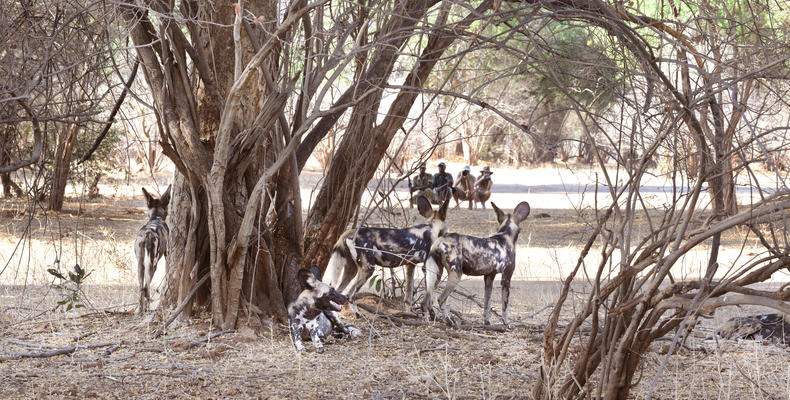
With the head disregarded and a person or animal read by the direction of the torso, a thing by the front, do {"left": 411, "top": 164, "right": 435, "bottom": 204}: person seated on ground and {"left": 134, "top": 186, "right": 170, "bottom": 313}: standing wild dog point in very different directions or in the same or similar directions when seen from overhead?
very different directions

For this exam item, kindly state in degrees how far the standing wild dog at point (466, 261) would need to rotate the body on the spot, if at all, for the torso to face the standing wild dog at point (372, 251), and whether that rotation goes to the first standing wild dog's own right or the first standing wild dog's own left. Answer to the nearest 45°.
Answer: approximately 180°

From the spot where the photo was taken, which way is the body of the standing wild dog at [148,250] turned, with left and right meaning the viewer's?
facing away from the viewer

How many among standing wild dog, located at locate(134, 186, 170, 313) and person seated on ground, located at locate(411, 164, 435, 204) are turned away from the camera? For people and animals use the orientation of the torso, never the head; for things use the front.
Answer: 1

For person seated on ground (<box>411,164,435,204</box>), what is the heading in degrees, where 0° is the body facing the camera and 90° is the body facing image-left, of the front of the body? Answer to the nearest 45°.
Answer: approximately 0°

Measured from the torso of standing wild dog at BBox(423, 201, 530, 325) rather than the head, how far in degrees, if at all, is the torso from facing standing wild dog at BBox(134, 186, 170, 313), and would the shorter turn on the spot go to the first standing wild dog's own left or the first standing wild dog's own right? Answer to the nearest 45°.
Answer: approximately 180°

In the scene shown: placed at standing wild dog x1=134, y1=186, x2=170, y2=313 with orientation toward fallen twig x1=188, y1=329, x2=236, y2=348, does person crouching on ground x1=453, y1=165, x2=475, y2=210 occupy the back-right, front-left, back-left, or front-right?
back-left

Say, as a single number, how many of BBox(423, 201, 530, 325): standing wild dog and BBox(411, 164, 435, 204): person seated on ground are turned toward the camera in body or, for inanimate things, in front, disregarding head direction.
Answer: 1

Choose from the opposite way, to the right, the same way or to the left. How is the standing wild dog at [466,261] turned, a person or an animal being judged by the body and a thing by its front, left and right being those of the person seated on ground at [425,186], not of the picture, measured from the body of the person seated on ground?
to the left

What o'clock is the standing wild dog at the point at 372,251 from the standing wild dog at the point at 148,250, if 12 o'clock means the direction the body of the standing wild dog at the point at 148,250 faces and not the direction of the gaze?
the standing wild dog at the point at 372,251 is roughly at 4 o'clock from the standing wild dog at the point at 148,250.

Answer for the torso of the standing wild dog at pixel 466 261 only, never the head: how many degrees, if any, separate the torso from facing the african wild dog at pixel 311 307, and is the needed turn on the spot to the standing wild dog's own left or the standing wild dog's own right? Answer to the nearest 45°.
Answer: approximately 135° to the standing wild dog's own right

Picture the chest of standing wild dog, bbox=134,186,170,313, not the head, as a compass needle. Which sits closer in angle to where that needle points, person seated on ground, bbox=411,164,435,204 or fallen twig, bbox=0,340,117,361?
the person seated on ground

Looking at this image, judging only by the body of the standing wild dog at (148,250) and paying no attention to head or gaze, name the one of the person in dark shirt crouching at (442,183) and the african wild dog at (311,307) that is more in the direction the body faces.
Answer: the person in dark shirt crouching

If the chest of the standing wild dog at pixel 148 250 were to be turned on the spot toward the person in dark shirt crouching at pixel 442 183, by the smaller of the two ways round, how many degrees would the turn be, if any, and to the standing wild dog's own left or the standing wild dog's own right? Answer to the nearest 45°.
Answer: approximately 45° to the standing wild dog's own right

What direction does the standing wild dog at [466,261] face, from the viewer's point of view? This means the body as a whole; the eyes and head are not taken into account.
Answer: to the viewer's right

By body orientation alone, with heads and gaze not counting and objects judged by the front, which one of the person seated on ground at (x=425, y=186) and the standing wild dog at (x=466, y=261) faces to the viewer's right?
the standing wild dog
